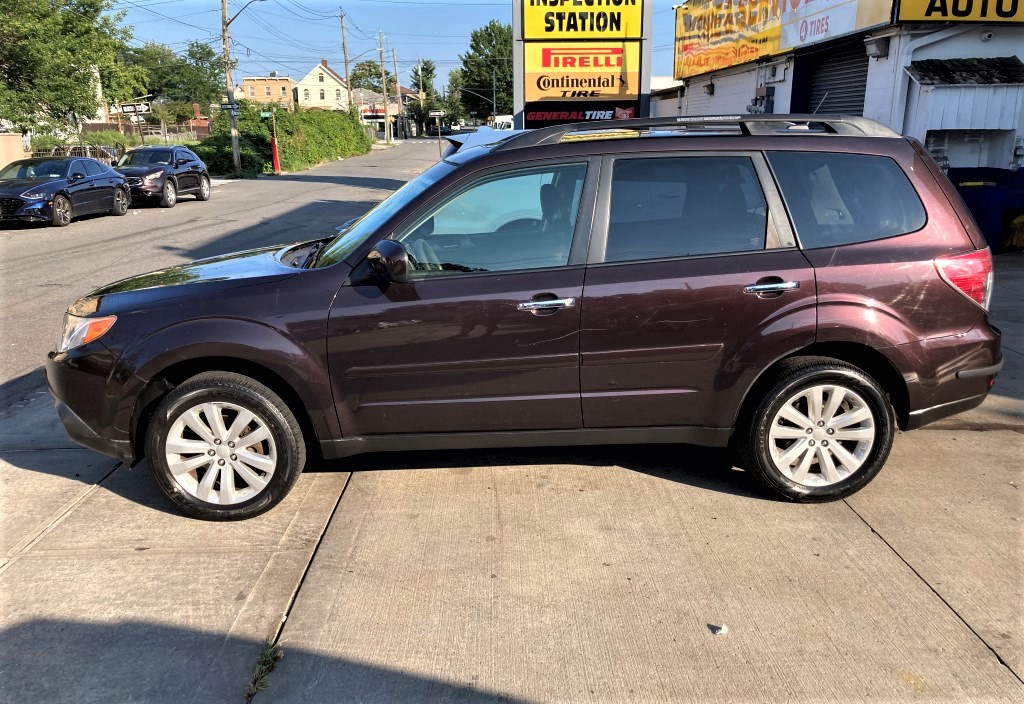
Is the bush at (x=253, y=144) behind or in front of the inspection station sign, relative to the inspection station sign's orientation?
behind

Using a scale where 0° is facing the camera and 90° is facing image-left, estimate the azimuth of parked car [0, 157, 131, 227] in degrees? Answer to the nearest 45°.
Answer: approximately 45°

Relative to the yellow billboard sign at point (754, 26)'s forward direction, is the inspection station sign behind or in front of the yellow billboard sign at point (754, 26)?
in front

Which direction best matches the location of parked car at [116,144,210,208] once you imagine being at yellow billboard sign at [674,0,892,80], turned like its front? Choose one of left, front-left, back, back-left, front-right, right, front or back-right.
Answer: front-right

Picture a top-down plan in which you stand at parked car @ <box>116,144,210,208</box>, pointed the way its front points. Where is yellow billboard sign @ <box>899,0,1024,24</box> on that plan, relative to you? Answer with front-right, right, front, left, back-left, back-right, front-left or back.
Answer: left

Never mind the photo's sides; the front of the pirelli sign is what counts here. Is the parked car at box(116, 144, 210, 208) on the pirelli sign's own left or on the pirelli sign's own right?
on the pirelli sign's own right

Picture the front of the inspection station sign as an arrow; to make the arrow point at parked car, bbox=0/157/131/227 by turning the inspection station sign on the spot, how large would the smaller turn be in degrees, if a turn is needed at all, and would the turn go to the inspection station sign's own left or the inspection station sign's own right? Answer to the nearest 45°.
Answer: approximately 90° to the inspection station sign's own right

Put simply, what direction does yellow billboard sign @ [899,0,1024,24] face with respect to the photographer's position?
facing the viewer

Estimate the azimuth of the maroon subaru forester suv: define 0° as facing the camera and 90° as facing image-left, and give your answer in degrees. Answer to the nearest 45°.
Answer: approximately 90°

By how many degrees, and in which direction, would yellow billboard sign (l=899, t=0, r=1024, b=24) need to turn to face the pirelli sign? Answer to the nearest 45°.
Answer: approximately 90° to its right

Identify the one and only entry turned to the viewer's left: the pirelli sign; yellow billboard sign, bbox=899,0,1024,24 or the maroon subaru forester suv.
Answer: the maroon subaru forester suv

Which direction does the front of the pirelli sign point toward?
toward the camera

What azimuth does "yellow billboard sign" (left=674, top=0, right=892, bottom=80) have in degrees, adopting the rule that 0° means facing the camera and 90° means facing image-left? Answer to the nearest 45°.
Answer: approximately 45°

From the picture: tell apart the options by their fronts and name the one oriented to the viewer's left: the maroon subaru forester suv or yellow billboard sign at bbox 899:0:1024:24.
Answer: the maroon subaru forester suv

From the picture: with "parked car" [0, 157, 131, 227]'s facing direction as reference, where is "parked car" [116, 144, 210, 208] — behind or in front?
behind

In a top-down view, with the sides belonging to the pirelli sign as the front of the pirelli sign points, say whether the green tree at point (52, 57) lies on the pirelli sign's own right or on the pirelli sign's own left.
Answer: on the pirelli sign's own right

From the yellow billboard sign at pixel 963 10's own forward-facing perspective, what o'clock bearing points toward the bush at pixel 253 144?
The bush is roughly at 4 o'clock from the yellow billboard sign.

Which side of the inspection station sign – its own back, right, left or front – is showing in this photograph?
front

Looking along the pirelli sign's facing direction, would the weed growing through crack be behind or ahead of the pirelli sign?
ahead
